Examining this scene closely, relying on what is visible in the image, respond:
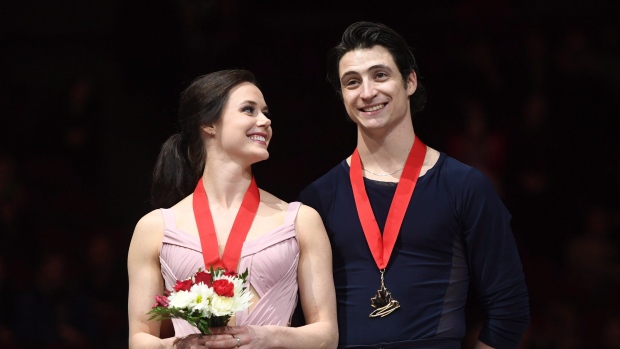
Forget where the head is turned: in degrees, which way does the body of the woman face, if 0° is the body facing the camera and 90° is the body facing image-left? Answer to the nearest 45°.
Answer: approximately 0°

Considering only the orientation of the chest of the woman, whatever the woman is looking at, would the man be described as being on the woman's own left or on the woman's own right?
on the woman's own left
